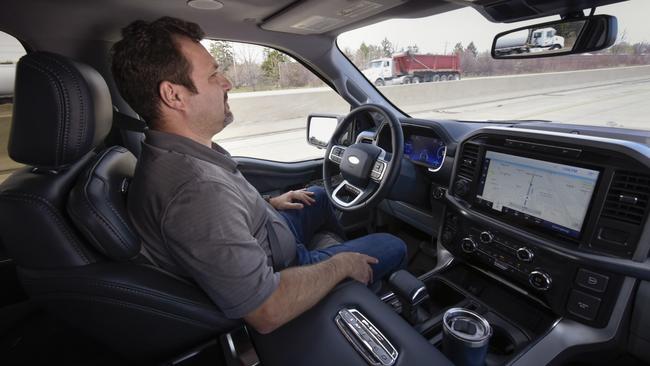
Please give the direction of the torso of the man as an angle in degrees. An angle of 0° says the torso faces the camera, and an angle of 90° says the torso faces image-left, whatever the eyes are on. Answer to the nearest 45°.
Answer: approximately 270°

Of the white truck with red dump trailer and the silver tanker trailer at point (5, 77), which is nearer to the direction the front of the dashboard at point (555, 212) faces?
the silver tanker trailer

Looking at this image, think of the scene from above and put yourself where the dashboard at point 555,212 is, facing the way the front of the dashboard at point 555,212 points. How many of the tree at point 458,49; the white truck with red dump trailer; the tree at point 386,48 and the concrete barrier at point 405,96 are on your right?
4

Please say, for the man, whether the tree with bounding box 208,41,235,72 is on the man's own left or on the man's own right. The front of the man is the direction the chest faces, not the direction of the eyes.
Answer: on the man's own left

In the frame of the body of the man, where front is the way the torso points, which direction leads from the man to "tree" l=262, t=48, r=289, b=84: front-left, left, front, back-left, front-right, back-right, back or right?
left

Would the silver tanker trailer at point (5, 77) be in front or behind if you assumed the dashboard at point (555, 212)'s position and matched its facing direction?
in front

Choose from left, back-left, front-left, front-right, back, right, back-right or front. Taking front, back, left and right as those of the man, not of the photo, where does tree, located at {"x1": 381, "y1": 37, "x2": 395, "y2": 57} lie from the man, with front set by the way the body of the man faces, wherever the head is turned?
front-left

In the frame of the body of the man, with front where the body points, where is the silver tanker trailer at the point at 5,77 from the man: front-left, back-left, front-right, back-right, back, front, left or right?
back-left
